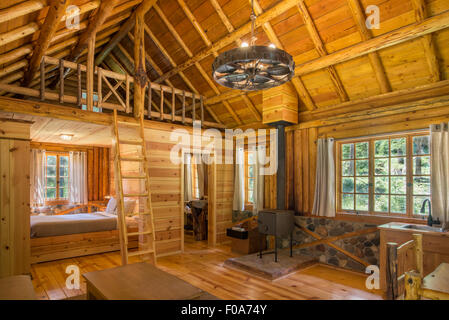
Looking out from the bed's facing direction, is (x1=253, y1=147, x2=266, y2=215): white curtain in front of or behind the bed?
behind

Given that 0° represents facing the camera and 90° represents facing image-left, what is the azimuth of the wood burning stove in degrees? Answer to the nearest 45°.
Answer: approximately 45°

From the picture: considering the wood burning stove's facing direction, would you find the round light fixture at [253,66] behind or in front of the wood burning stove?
in front

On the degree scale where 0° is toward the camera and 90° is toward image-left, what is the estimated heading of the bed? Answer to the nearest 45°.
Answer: approximately 90°

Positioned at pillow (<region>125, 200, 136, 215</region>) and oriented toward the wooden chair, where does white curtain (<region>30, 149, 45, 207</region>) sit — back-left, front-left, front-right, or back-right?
back-right

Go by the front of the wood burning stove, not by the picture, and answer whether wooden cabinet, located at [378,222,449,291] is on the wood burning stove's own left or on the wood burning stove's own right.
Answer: on the wood burning stove's own left

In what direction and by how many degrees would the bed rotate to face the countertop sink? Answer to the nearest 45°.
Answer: approximately 135° to its left
